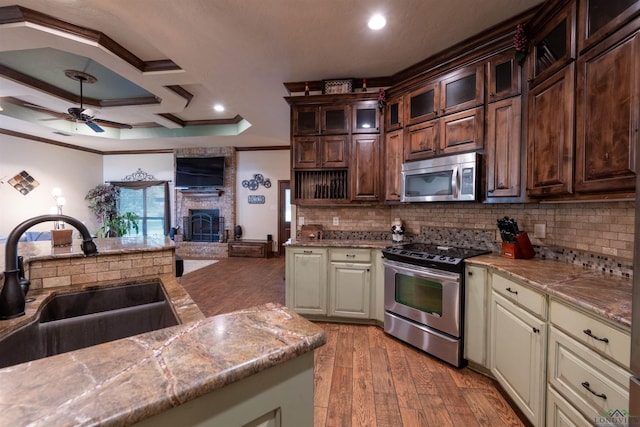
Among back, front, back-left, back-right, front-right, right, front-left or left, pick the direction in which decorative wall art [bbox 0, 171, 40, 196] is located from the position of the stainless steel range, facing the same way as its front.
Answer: front-right

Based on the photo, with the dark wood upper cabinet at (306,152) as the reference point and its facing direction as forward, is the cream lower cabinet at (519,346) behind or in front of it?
in front

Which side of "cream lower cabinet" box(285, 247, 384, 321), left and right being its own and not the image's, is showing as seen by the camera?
front

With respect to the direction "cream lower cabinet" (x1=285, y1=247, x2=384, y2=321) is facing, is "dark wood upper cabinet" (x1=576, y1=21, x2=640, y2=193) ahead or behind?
ahead

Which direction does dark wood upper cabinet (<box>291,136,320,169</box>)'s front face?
toward the camera

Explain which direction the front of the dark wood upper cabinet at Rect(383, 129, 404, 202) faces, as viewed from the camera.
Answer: facing the viewer and to the left of the viewer

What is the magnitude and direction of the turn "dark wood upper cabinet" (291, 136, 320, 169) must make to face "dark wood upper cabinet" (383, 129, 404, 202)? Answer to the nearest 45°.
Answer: approximately 90° to its left

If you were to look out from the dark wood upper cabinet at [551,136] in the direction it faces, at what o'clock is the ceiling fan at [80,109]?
The ceiling fan is roughly at 1 o'clock from the dark wood upper cabinet.

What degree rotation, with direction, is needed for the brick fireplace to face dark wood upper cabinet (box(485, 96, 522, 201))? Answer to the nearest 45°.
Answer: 0° — it already faces it

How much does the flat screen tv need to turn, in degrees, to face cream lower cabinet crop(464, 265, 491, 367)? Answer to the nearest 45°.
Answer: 0° — it already faces it

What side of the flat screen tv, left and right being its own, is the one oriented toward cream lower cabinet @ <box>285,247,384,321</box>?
front

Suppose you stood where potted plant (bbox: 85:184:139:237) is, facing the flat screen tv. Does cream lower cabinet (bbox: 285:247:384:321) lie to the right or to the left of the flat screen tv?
right

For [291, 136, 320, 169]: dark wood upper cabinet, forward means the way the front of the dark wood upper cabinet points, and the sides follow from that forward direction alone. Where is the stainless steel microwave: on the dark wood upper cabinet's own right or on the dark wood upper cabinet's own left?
on the dark wood upper cabinet's own left
